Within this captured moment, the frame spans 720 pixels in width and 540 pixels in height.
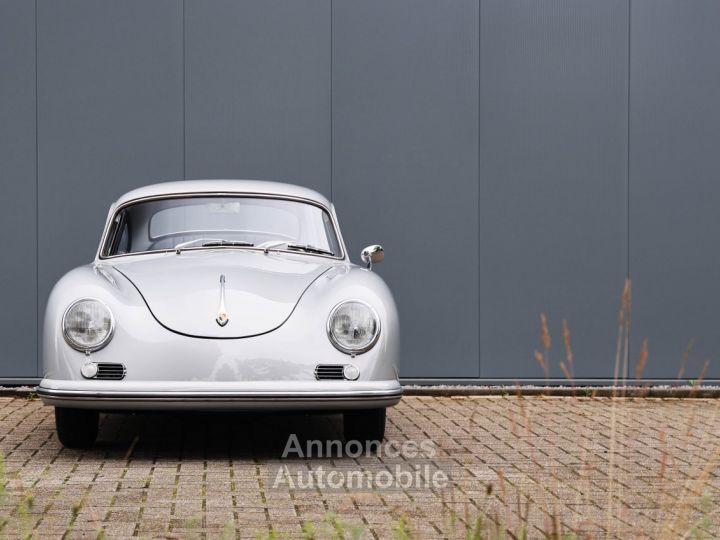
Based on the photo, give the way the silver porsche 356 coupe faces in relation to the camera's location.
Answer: facing the viewer
